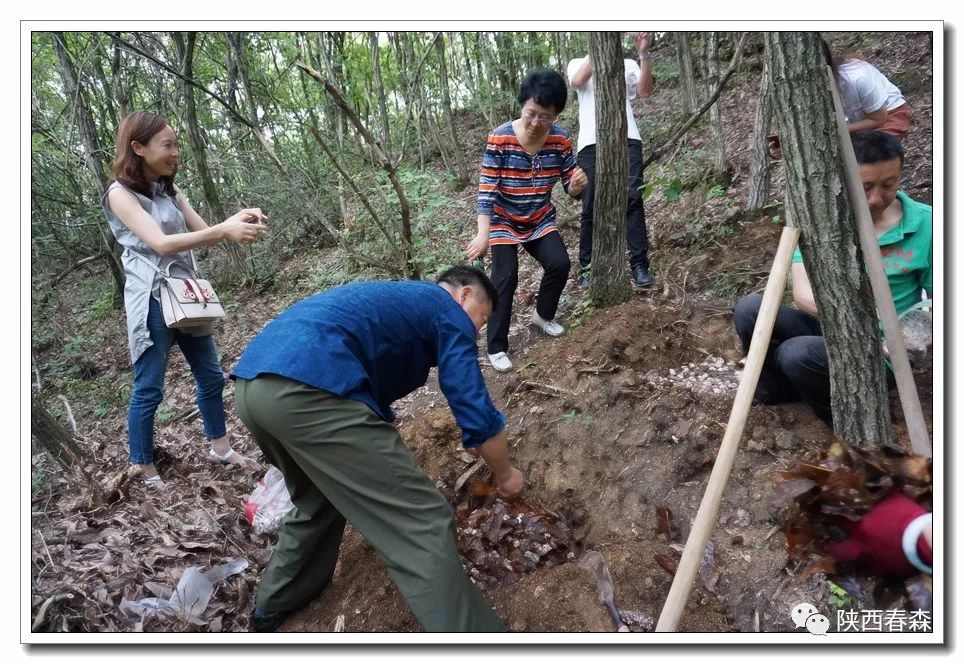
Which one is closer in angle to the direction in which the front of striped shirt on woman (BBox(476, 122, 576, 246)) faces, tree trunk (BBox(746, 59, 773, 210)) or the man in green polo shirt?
the man in green polo shirt

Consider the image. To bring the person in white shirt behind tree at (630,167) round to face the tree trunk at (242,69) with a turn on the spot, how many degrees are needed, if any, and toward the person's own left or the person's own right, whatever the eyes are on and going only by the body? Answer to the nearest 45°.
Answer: approximately 135° to the person's own right

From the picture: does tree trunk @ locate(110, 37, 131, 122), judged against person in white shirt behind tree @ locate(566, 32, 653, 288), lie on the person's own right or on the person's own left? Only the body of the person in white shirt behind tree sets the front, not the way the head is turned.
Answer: on the person's own right

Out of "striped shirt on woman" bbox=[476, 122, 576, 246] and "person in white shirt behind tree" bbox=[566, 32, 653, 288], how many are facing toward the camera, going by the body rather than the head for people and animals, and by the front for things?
2

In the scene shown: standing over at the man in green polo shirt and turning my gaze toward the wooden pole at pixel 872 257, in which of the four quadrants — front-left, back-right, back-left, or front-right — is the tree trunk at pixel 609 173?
back-right

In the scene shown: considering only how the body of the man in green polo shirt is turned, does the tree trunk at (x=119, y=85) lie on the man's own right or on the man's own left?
on the man's own right

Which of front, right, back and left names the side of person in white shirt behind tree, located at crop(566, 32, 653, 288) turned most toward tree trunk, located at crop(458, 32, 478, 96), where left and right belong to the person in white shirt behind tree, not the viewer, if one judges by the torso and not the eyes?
back

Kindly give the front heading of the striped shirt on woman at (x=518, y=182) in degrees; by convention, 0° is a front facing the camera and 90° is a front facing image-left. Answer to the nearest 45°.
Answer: approximately 0°

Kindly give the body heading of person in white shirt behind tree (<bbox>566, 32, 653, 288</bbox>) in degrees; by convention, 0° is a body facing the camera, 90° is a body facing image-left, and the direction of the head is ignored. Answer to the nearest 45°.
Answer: approximately 0°

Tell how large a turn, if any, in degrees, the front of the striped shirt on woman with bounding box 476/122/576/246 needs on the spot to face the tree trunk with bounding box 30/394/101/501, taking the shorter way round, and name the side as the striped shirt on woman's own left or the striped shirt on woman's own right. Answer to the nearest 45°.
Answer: approximately 45° to the striped shirt on woman's own right
